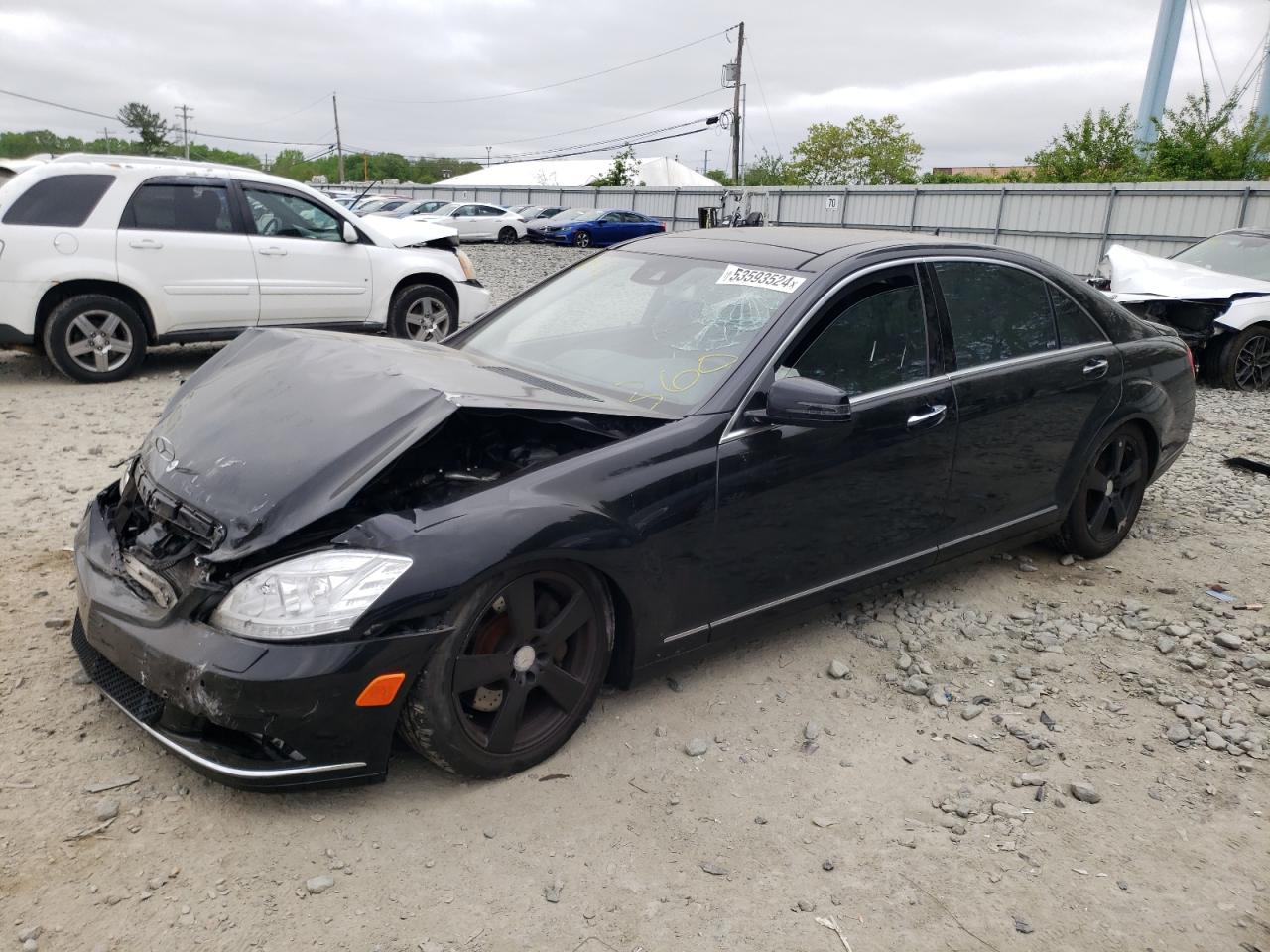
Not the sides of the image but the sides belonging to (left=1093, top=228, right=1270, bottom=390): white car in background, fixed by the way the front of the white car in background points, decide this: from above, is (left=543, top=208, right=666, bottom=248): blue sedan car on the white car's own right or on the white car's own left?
on the white car's own right

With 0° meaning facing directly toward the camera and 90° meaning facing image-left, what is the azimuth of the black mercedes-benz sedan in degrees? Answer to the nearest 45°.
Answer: approximately 45°

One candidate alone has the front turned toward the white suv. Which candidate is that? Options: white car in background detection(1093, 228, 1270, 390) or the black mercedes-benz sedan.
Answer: the white car in background

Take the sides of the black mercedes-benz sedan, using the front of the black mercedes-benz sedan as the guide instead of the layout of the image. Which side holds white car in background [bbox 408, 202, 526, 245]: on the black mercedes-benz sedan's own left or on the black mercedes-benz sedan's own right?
on the black mercedes-benz sedan's own right

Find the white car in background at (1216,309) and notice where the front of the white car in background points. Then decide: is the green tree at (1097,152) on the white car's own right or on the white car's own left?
on the white car's own right

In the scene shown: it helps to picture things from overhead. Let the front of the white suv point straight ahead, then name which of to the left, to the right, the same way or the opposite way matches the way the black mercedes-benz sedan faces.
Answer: the opposite way

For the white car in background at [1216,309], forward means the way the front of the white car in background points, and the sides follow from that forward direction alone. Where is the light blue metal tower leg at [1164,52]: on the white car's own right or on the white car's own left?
on the white car's own right

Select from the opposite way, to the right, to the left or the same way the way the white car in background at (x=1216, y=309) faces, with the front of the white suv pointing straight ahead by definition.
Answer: the opposite way

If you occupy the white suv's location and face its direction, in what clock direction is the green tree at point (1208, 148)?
The green tree is roughly at 11 o'clock from the white suv.

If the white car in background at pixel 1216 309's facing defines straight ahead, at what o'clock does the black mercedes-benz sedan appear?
The black mercedes-benz sedan is roughly at 11 o'clock from the white car in background.

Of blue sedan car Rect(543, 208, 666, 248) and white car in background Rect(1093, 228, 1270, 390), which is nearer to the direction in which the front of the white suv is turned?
the white car in background

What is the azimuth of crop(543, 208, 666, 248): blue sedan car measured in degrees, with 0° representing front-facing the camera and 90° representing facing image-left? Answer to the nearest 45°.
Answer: approximately 45°

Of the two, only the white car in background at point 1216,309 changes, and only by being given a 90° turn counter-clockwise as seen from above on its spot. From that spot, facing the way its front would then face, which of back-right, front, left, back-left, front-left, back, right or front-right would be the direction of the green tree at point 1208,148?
back-left

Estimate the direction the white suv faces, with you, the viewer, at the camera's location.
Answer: facing to the right of the viewer

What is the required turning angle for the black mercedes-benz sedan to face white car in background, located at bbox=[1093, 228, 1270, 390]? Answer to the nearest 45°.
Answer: approximately 180°

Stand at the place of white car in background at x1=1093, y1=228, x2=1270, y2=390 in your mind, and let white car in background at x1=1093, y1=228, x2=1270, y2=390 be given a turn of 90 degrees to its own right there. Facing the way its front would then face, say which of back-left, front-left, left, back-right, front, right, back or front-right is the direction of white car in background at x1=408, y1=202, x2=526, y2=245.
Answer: front
